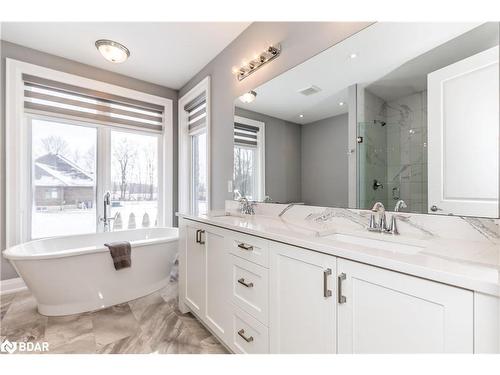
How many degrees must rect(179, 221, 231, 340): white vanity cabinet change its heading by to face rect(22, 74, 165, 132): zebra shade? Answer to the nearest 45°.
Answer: approximately 90° to its right

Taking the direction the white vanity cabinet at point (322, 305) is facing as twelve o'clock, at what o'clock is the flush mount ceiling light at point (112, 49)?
The flush mount ceiling light is roughly at 2 o'clock from the white vanity cabinet.

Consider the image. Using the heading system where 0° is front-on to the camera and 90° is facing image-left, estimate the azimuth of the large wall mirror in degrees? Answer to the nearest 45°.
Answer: approximately 45°

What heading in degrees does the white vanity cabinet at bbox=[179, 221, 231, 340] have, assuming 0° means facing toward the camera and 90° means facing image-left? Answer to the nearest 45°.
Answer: approximately 45°

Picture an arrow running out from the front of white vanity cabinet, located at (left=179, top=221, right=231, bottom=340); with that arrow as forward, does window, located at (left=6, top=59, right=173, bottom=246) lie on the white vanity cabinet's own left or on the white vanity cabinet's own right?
on the white vanity cabinet's own right

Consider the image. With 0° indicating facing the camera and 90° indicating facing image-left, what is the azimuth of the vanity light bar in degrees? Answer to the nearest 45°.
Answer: approximately 45°

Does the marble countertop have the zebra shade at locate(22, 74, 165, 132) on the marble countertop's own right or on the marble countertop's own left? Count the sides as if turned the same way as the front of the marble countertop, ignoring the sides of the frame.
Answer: on the marble countertop's own right
